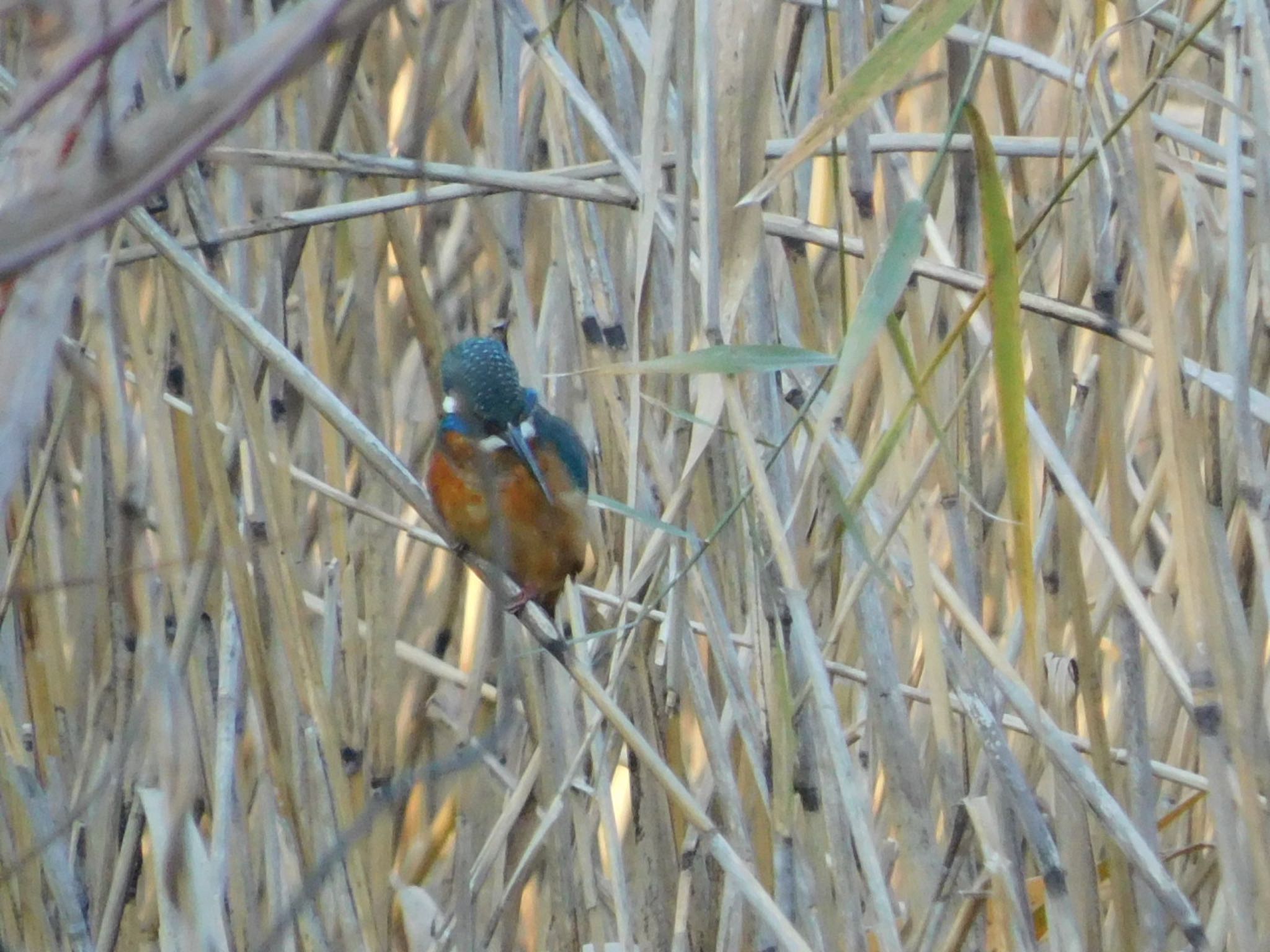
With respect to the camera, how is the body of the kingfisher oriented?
toward the camera
